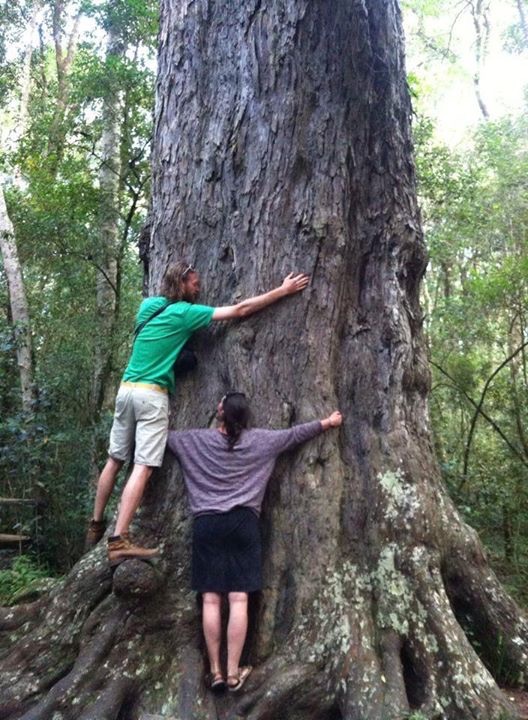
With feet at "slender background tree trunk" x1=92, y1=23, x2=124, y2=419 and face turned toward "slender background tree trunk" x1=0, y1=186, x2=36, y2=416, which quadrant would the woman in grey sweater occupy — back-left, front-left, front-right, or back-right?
back-left

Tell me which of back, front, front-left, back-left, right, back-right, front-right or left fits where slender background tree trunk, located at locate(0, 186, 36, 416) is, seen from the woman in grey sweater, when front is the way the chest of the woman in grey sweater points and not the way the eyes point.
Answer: front-left

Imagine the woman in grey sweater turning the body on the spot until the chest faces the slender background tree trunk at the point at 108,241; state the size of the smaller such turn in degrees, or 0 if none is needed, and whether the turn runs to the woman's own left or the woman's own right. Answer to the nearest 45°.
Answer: approximately 45° to the woman's own left

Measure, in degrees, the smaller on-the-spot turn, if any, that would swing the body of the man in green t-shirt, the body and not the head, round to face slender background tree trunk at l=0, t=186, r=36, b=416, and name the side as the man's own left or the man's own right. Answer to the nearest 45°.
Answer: approximately 90° to the man's own left

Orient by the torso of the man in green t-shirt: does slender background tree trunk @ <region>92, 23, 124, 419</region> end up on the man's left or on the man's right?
on the man's left

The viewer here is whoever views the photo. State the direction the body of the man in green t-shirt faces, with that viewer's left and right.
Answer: facing away from the viewer and to the right of the viewer

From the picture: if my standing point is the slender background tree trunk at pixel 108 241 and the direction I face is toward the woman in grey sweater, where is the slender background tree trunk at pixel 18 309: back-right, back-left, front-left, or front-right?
back-right

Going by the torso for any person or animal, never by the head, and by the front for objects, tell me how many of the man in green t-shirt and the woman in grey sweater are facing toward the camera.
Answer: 0

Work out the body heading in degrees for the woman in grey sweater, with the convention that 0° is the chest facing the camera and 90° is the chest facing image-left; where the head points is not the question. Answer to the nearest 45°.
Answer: approximately 180°
